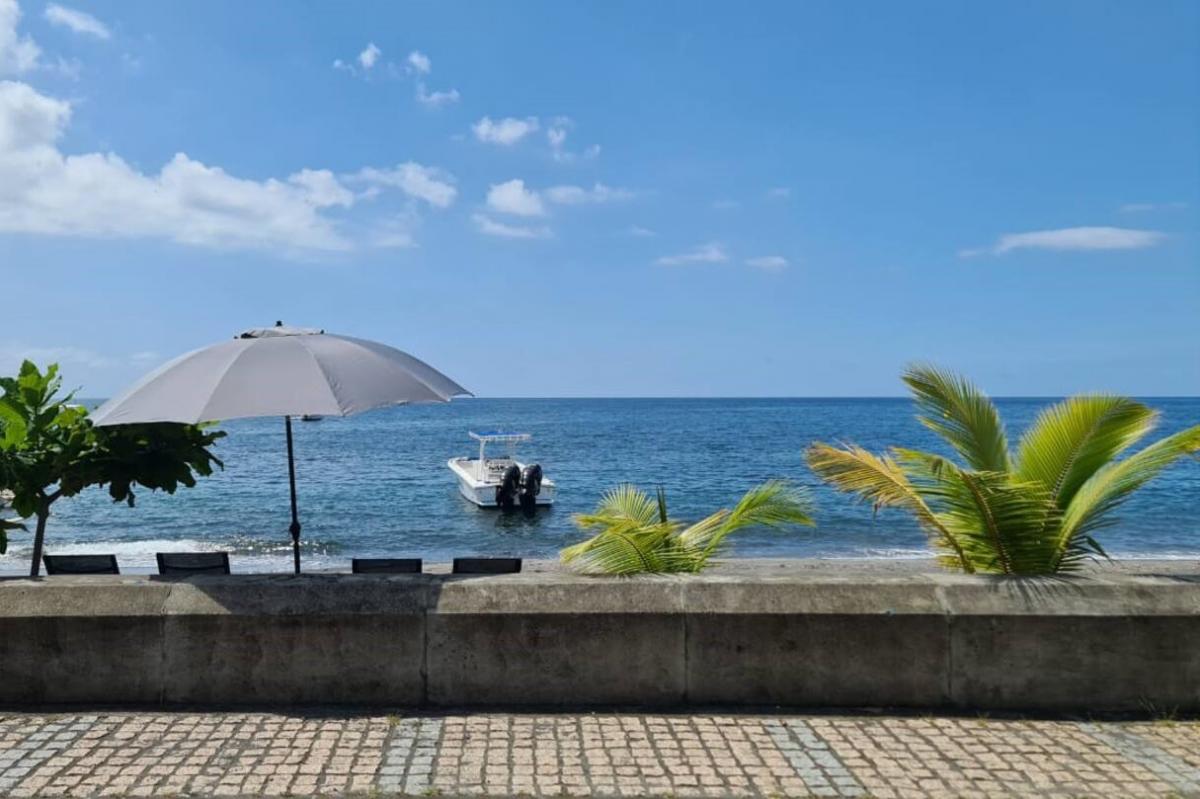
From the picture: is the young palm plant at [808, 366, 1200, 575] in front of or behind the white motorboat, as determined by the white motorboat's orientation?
behind

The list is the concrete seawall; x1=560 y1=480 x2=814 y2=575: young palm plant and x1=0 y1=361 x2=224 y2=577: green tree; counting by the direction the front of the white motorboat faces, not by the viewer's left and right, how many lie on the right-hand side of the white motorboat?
0

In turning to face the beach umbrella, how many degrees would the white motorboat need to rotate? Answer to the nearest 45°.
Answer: approximately 135° to its left

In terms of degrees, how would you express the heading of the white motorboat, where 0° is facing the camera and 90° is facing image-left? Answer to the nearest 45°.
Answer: approximately 135°

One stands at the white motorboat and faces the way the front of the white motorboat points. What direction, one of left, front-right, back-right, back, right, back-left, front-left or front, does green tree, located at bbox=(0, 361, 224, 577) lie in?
back-left

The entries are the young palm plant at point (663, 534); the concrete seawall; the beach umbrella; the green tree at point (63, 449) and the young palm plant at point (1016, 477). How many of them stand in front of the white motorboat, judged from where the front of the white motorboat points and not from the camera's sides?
0

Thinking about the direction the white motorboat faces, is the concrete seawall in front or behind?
behind

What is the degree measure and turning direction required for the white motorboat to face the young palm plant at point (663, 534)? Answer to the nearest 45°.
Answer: approximately 135° to its left

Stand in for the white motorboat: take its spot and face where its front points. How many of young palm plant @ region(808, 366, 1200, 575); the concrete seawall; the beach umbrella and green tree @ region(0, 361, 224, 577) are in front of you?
0

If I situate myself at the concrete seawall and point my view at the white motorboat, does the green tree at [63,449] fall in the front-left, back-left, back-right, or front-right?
front-left

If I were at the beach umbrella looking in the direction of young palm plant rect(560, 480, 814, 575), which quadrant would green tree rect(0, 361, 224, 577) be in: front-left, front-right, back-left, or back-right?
back-left
